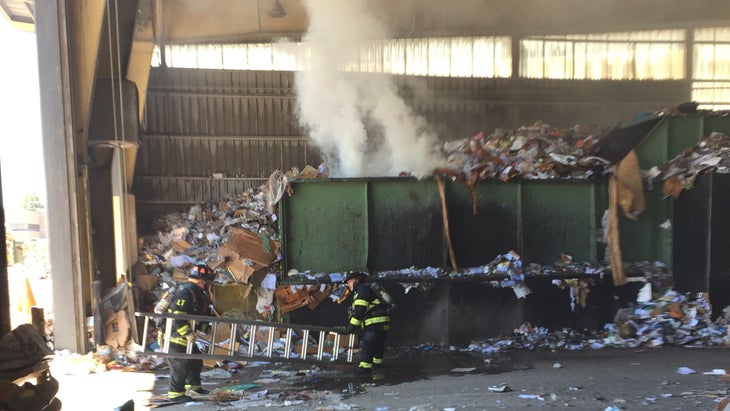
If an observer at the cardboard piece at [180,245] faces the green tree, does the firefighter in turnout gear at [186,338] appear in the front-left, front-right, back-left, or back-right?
back-left

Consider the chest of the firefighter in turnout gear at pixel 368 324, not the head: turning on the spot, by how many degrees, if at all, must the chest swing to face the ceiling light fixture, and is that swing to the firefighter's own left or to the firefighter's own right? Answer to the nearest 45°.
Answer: approximately 90° to the firefighter's own right

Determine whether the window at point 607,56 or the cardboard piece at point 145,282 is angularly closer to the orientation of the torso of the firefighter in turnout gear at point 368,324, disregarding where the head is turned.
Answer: the cardboard piece

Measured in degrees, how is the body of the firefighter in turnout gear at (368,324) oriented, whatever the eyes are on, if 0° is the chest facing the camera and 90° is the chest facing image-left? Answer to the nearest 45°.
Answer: approximately 90°

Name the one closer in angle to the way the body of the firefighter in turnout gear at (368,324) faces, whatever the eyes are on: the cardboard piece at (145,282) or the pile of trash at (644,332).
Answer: the cardboard piece

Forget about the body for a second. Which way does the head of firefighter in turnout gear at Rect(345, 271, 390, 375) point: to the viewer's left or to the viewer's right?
to the viewer's left

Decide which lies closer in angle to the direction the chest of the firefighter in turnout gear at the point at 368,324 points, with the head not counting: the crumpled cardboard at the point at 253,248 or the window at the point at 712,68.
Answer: the crumpled cardboard
